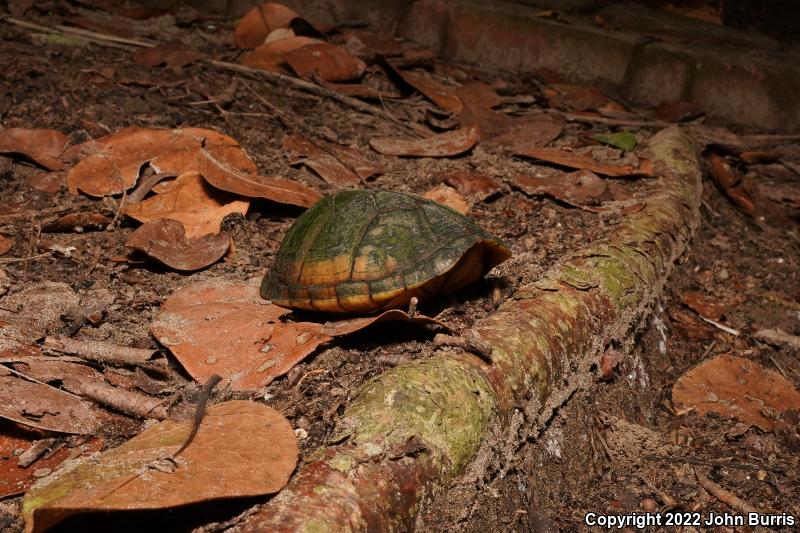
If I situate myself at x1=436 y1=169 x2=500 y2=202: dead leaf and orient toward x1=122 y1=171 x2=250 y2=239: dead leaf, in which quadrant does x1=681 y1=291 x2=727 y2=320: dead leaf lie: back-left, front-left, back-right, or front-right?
back-left

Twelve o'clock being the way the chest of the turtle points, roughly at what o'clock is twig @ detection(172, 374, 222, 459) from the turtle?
The twig is roughly at 4 o'clock from the turtle.

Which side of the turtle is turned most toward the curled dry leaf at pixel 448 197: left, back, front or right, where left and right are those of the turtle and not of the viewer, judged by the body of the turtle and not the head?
left

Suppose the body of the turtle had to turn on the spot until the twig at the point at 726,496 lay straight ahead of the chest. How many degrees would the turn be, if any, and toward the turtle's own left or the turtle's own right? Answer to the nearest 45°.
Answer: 0° — it already faces it

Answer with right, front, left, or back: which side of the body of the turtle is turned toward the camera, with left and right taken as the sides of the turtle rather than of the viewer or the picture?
right

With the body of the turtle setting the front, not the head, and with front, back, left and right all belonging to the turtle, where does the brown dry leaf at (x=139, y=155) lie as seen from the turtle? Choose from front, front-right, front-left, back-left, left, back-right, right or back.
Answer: back-left

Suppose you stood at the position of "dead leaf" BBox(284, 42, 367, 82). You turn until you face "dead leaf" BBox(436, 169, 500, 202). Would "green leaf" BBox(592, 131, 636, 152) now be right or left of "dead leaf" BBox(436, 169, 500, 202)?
left

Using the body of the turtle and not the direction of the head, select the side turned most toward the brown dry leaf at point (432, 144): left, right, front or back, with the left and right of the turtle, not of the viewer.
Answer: left

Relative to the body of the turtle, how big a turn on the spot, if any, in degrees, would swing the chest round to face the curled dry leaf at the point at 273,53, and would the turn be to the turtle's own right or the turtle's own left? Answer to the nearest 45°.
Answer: approximately 90° to the turtle's own left

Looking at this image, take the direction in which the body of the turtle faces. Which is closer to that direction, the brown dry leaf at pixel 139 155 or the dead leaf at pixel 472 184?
the dead leaf

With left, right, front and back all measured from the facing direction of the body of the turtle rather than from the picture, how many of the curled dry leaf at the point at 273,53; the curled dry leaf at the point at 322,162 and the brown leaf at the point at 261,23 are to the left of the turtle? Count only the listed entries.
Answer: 3

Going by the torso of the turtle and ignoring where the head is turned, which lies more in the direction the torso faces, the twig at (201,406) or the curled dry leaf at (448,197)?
the curled dry leaf

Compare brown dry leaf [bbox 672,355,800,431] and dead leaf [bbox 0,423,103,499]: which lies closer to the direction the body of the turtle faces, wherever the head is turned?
the brown dry leaf
